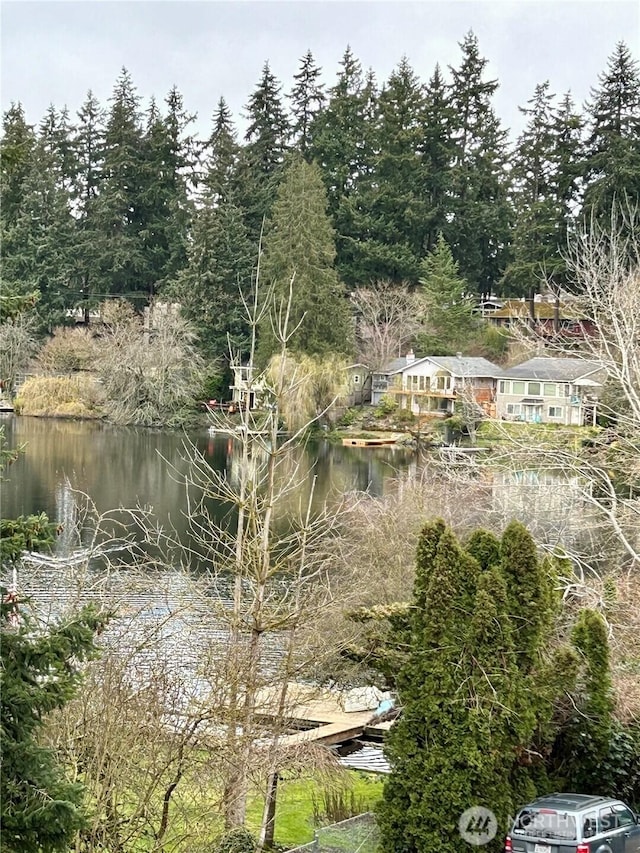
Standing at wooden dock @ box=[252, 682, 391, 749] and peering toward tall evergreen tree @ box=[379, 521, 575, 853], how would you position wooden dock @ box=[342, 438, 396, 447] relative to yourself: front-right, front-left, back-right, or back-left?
back-left

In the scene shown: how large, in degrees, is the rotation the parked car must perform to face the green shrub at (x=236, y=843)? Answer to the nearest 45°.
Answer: approximately 135° to its left

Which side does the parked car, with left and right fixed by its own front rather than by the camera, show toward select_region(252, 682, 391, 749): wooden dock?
left

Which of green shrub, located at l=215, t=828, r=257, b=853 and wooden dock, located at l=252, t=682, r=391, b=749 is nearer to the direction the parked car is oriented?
the wooden dock

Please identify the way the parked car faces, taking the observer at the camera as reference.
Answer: facing away from the viewer and to the right of the viewer

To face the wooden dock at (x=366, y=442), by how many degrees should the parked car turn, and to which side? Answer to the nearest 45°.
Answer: approximately 45° to its left

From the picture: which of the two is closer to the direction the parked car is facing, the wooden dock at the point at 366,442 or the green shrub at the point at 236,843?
the wooden dock

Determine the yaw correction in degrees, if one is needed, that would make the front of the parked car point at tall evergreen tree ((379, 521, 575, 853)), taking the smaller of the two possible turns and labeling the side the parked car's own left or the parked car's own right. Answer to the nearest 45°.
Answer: approximately 90° to the parked car's own left
